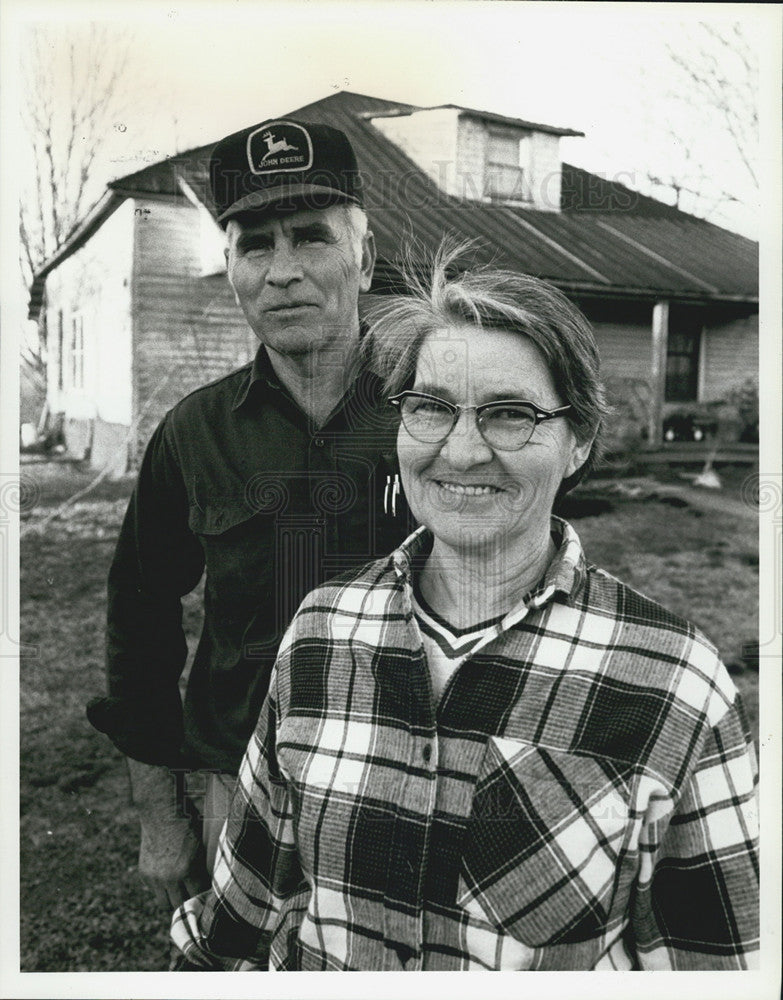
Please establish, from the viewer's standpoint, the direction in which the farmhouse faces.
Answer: facing the viewer and to the right of the viewer

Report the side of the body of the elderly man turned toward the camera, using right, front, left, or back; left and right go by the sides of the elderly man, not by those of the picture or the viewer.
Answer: front

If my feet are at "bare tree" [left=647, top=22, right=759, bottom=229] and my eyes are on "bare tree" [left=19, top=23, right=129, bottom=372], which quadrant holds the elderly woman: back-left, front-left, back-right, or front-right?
front-left

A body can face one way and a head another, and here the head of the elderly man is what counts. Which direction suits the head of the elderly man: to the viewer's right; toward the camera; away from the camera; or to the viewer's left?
toward the camera
